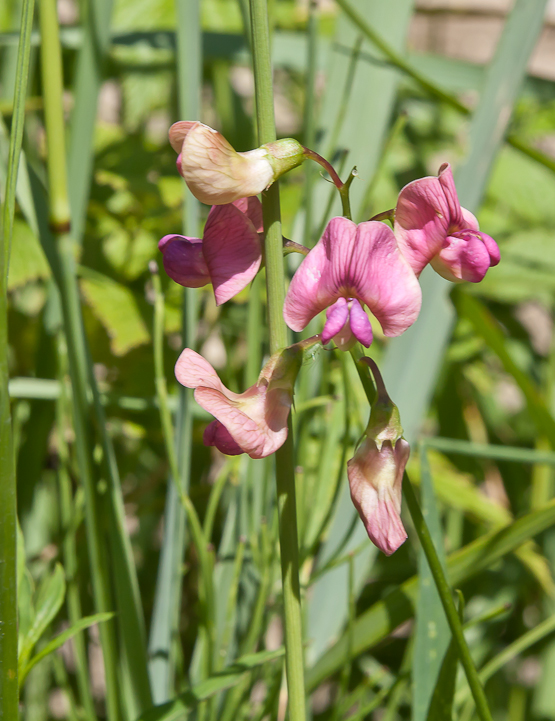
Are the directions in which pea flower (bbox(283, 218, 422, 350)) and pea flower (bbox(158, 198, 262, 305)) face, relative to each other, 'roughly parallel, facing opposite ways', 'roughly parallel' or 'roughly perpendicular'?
roughly perpendicular

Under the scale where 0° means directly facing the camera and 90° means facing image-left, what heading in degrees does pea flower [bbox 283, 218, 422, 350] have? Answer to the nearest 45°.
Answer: approximately 0°

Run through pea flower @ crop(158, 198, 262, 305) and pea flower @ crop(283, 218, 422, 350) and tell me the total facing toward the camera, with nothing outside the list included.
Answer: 1

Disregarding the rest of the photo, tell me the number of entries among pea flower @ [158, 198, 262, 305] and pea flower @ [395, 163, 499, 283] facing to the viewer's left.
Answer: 1

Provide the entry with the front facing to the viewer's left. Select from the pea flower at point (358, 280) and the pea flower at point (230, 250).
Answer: the pea flower at point (230, 250)

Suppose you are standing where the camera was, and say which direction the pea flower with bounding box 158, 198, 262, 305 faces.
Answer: facing to the left of the viewer

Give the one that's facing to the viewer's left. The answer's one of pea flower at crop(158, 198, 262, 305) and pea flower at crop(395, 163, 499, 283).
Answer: pea flower at crop(158, 198, 262, 305)
